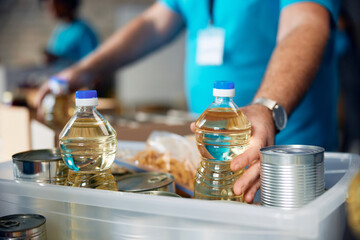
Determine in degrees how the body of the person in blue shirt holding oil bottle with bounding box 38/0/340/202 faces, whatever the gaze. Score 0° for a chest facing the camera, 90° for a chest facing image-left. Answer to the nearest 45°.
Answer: approximately 45°

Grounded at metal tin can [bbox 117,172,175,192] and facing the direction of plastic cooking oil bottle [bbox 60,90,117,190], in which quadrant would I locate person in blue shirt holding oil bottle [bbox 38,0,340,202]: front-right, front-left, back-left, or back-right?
back-right
